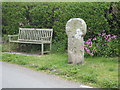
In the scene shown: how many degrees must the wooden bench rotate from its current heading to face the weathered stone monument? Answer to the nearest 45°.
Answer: approximately 45° to its left

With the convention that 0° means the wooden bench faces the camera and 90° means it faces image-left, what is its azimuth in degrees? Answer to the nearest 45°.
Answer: approximately 45°

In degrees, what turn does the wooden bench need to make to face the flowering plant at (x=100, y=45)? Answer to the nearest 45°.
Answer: approximately 90° to its left
